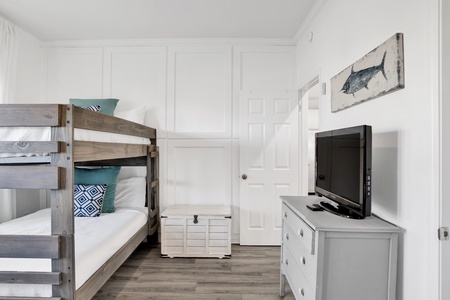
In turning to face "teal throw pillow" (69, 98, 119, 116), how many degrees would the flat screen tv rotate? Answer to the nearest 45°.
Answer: approximately 45° to its right

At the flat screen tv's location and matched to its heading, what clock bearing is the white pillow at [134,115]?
The white pillow is roughly at 2 o'clock from the flat screen tv.

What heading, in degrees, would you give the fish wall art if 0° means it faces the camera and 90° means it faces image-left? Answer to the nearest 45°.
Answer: approximately 45°

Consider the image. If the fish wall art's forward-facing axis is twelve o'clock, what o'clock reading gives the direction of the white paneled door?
The white paneled door is roughly at 3 o'clock from the fish wall art.
